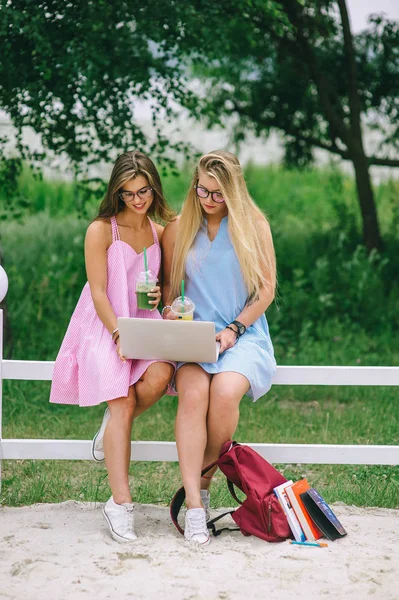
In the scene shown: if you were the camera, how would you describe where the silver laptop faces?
facing away from the viewer

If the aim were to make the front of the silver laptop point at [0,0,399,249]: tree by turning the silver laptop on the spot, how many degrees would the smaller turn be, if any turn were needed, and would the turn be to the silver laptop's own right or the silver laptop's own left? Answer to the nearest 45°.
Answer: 0° — it already faces it

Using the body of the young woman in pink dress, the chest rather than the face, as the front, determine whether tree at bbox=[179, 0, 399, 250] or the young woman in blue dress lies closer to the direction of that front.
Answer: the young woman in blue dress

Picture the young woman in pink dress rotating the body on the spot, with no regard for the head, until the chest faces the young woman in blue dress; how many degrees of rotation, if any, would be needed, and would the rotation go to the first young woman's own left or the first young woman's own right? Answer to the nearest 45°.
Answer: approximately 45° to the first young woman's own left

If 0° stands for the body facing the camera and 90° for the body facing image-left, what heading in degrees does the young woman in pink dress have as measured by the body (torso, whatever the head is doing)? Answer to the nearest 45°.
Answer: approximately 315°
